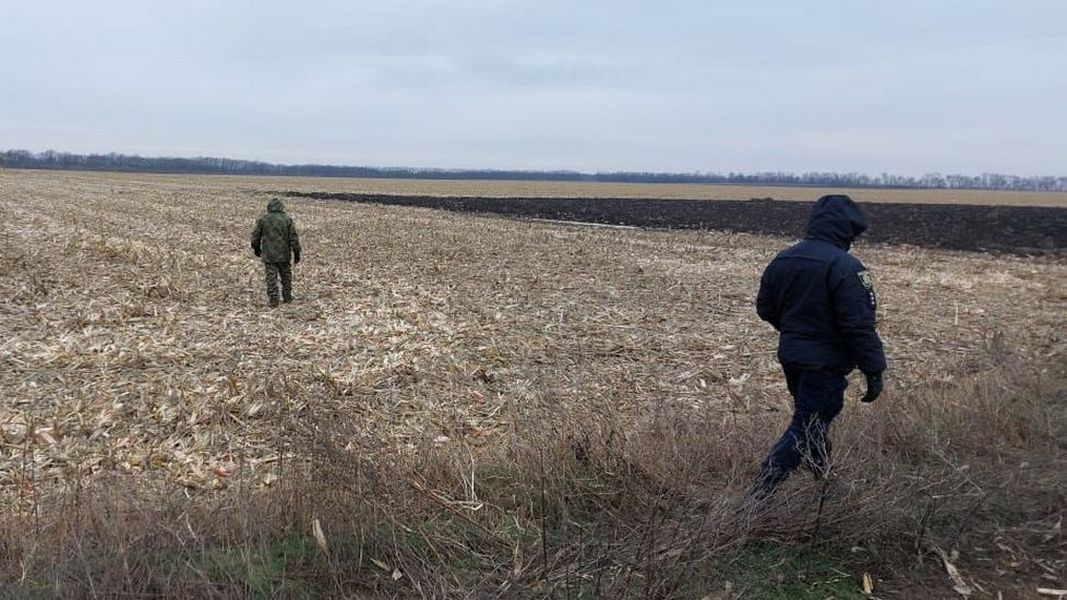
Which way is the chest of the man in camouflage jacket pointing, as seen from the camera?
away from the camera

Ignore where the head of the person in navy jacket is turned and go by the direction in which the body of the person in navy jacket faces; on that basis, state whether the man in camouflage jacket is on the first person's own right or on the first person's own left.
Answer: on the first person's own left

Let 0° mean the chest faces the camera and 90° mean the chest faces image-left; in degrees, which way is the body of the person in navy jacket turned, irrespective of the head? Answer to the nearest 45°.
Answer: approximately 225°

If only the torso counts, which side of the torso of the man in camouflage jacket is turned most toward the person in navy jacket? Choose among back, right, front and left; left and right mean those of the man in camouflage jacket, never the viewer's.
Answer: back
